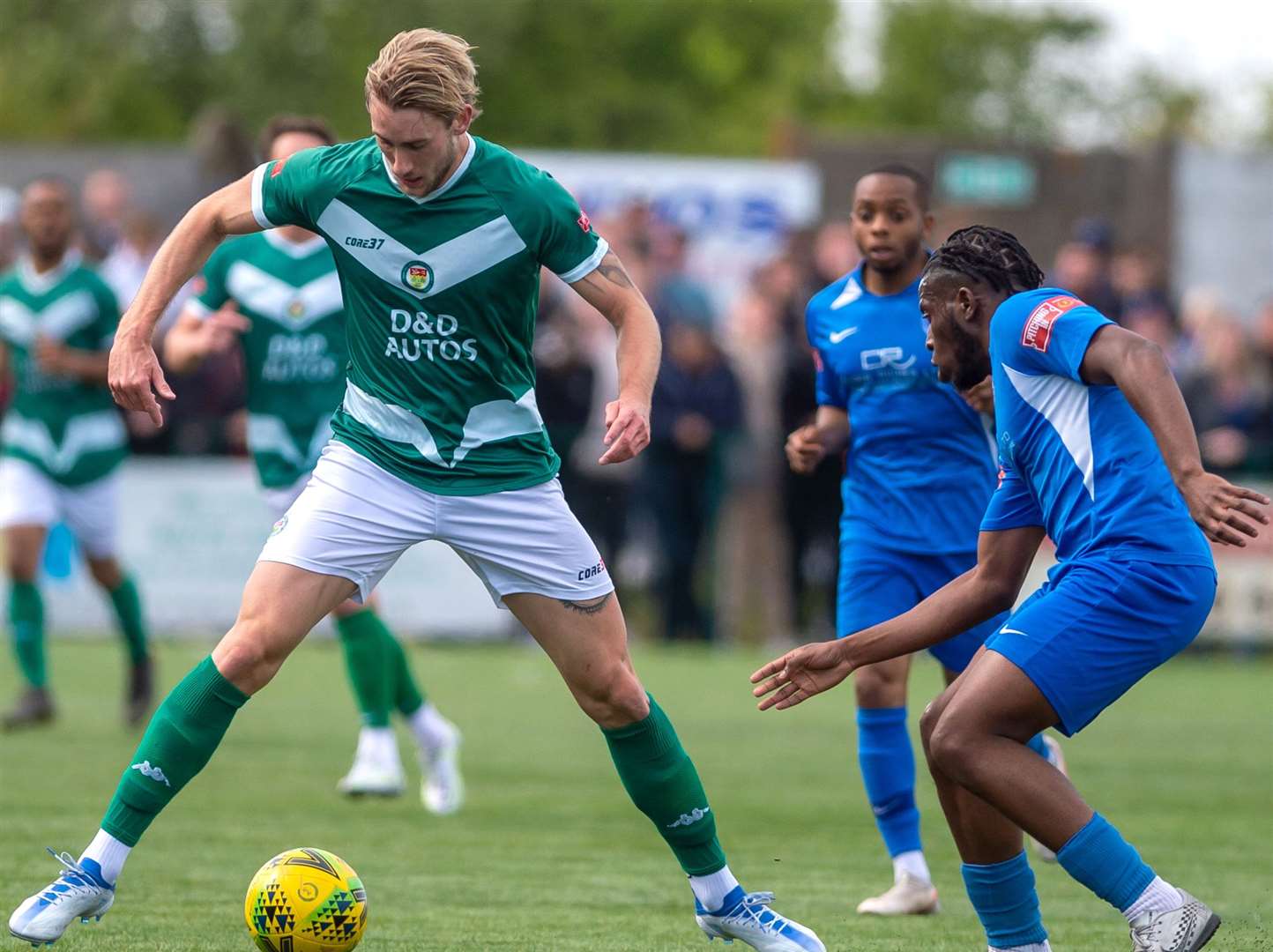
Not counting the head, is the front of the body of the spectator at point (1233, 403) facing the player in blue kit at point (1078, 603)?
yes

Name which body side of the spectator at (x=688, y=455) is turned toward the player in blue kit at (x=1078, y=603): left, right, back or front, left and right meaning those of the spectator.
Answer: front

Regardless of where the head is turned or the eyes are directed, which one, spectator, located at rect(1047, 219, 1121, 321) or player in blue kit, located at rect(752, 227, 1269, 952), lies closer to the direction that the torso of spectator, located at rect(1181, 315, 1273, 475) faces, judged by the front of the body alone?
the player in blue kit

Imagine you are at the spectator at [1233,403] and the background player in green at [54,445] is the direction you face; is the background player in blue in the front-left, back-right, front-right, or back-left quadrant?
front-left

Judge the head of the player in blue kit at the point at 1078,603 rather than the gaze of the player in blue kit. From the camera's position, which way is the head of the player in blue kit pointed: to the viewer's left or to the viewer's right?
to the viewer's left

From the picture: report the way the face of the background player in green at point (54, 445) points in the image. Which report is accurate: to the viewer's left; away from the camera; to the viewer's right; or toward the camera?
toward the camera

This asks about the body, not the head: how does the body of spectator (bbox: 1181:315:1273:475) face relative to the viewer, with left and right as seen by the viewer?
facing the viewer

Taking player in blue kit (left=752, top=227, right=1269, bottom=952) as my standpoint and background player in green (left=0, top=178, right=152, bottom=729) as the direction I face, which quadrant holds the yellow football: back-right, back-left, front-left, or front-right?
front-left

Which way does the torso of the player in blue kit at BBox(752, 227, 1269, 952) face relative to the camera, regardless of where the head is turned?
to the viewer's left

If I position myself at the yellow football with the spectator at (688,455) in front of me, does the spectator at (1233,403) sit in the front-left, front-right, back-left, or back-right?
front-right

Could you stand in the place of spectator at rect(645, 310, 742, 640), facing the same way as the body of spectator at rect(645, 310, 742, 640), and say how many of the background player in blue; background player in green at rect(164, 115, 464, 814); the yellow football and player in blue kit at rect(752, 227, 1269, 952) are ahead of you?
4

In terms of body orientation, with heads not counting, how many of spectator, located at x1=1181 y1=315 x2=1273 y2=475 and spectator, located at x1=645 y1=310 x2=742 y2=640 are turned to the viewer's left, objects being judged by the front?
0

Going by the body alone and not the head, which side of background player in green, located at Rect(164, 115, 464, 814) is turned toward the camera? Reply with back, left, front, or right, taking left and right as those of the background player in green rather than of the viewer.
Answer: front

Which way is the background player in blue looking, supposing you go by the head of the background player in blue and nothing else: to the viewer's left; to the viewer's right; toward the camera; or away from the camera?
toward the camera

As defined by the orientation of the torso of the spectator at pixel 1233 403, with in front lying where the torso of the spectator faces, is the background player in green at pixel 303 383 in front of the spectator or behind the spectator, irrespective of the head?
in front

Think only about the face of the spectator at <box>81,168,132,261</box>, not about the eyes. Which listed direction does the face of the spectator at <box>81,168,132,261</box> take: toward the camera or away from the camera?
toward the camera
